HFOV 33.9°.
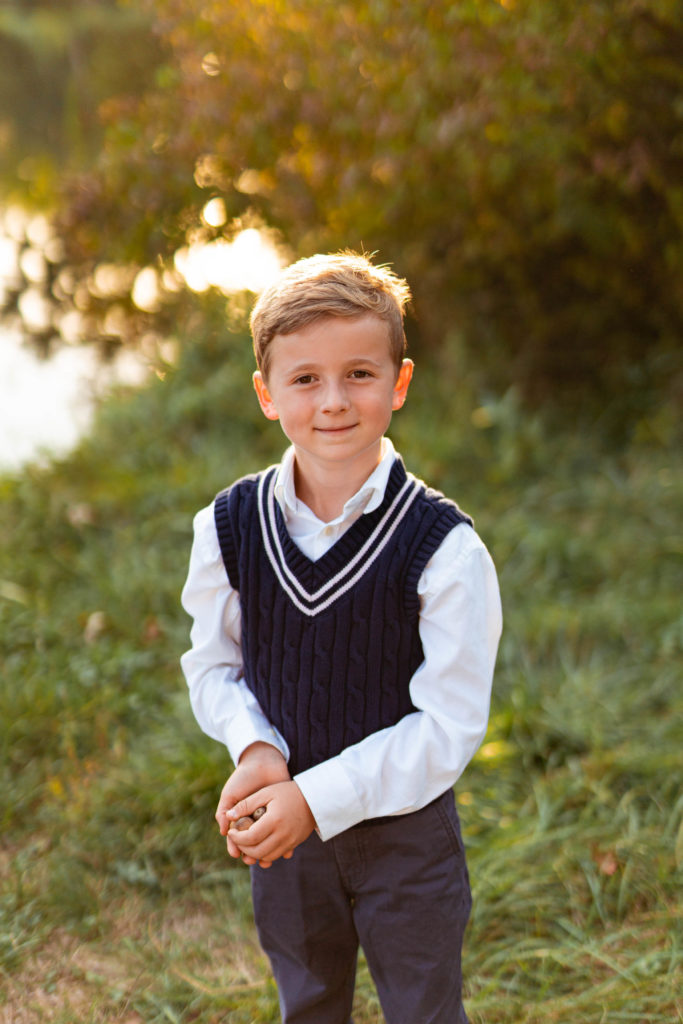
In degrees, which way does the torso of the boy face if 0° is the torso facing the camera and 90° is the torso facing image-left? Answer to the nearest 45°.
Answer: approximately 0°
